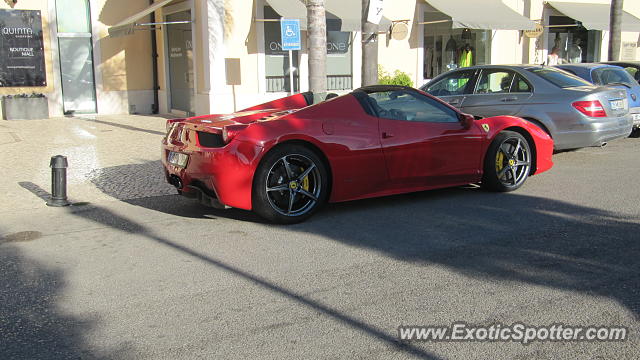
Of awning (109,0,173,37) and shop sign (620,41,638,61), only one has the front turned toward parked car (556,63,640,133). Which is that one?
the shop sign

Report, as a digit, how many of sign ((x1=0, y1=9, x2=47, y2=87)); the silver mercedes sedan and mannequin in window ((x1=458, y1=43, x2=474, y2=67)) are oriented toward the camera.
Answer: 2

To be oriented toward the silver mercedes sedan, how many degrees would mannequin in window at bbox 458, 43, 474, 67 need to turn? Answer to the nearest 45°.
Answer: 0° — it already faces it

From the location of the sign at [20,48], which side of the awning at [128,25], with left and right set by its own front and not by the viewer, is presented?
right

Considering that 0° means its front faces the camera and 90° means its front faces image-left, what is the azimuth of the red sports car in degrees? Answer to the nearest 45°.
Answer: approximately 225°

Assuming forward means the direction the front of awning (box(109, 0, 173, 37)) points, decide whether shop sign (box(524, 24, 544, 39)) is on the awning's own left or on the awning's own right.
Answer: on the awning's own left

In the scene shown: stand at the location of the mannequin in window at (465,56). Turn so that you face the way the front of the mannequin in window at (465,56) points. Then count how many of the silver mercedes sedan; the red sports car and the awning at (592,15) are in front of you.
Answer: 2
